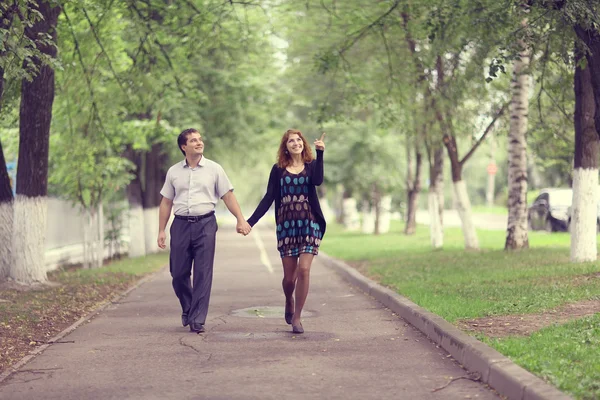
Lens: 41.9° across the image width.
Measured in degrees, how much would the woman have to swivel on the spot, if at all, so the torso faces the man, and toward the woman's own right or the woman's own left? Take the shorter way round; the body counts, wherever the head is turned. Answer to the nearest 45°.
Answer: approximately 90° to the woman's own right

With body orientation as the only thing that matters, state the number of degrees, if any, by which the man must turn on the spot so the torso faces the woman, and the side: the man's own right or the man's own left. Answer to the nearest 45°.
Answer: approximately 45° to the man's own left

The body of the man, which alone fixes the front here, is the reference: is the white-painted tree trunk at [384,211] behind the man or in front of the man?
behind

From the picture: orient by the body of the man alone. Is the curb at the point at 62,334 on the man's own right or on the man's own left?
on the man's own right

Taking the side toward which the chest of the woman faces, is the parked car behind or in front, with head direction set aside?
behind

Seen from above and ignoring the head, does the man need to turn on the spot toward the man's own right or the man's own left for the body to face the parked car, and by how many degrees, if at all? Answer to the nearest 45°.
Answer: approximately 135° to the man's own left

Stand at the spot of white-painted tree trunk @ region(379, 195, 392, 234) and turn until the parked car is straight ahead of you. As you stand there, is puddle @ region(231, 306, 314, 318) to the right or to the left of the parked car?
right
